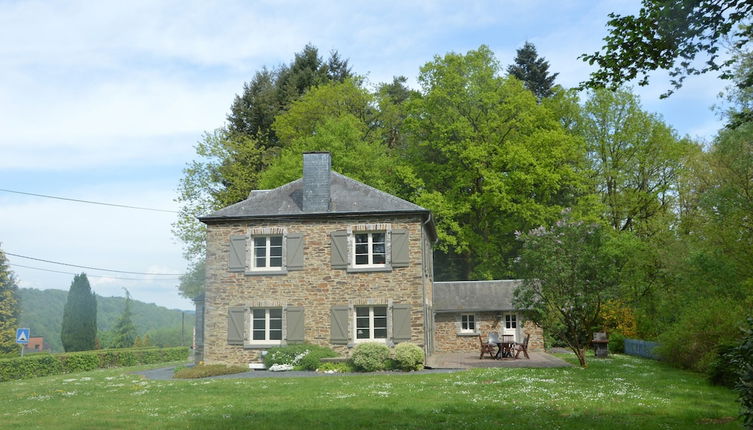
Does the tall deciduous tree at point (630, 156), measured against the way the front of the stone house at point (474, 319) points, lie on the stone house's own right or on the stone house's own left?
on the stone house's own left

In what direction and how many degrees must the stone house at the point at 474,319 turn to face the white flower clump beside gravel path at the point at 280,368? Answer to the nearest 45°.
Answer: approximately 45° to its right

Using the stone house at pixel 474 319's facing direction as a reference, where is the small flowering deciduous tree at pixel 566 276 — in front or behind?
in front

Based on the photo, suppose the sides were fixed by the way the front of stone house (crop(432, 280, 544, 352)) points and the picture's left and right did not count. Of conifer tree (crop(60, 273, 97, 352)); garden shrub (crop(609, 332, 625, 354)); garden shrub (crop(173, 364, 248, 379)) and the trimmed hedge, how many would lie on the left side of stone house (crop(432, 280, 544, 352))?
1

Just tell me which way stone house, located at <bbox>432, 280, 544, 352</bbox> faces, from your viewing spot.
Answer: facing the viewer

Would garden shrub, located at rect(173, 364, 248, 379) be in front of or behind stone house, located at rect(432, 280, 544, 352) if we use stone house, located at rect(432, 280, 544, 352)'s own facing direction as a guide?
in front

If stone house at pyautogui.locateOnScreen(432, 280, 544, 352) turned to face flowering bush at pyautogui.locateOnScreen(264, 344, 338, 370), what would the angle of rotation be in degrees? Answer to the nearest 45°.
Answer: approximately 45° to its right
